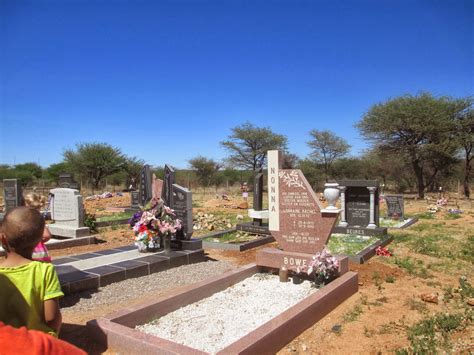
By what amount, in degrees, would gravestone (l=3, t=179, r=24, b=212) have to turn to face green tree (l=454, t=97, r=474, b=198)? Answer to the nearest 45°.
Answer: approximately 135° to its left

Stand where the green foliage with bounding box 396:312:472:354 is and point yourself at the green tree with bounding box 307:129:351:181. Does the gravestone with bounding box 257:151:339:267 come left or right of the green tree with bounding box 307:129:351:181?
left

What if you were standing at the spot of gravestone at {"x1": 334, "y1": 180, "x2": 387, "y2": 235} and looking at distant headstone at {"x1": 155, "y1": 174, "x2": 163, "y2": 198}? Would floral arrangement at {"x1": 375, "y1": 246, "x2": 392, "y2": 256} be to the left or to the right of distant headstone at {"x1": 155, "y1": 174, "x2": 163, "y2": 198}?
left

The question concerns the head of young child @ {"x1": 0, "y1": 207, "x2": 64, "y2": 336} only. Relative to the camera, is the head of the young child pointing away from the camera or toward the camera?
away from the camera

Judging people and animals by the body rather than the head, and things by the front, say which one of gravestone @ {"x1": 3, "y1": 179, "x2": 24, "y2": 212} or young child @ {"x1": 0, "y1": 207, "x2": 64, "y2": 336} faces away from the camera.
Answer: the young child

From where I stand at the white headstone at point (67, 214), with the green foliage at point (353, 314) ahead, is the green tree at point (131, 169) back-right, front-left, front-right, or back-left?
back-left

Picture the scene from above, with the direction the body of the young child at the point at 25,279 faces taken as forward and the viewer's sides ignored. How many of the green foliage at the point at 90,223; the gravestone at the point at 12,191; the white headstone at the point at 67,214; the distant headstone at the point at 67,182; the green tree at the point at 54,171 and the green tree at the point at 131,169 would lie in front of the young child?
6

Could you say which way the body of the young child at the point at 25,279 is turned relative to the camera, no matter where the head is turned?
away from the camera

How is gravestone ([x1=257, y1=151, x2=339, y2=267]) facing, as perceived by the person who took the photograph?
facing the viewer and to the left of the viewer

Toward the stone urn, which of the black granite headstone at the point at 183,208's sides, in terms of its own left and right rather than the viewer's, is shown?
left

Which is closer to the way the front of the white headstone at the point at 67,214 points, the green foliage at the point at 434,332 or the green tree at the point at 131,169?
the green foliage

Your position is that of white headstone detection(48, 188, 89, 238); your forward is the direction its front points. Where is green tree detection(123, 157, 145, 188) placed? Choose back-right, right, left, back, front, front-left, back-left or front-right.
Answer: back-right

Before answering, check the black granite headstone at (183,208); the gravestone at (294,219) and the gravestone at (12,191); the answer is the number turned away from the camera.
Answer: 0
